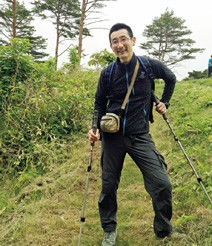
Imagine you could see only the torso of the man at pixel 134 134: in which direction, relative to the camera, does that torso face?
toward the camera

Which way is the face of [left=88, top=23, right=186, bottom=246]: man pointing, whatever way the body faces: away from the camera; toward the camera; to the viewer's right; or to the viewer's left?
toward the camera
